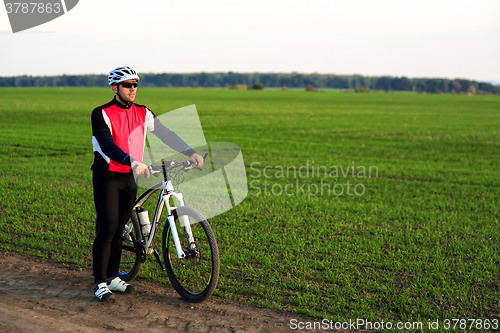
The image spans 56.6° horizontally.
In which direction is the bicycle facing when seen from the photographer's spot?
facing the viewer and to the right of the viewer
